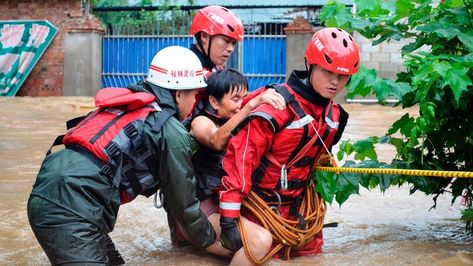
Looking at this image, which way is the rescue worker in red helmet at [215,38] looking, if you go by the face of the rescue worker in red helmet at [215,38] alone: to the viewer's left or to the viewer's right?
to the viewer's right

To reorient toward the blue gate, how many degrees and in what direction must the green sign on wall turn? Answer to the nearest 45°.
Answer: approximately 90° to its left

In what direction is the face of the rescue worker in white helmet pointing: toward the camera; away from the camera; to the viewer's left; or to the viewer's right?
to the viewer's right

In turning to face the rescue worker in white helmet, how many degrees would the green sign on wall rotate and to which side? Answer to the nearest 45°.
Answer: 0° — it already faces them

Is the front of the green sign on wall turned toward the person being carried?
yes

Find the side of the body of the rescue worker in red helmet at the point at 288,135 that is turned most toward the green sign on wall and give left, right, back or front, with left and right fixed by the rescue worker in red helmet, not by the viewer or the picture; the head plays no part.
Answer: back

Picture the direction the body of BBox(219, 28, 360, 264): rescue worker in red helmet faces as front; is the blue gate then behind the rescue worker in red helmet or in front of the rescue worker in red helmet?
behind

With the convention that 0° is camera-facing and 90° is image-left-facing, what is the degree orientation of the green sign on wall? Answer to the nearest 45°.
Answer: approximately 0°

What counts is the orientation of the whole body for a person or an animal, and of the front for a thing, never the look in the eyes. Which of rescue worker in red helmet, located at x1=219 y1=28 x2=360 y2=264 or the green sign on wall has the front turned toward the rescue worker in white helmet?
the green sign on wall
